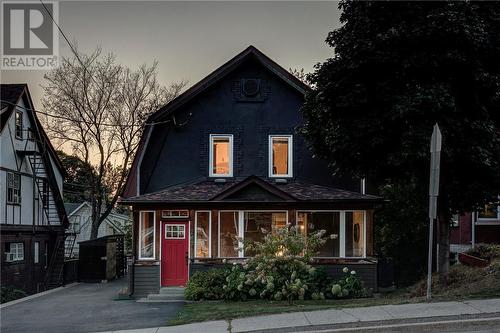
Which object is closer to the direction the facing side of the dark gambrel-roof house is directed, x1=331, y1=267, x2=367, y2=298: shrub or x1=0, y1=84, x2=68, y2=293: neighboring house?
the shrub

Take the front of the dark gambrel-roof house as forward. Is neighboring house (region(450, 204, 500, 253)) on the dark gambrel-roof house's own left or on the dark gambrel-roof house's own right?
on the dark gambrel-roof house's own left

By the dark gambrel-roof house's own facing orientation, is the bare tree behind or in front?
behind

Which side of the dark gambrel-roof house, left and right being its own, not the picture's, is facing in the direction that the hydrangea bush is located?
front

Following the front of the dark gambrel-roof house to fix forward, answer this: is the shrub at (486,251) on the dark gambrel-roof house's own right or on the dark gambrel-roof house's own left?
on the dark gambrel-roof house's own left

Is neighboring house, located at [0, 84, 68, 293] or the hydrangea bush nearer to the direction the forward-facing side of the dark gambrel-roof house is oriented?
the hydrangea bush

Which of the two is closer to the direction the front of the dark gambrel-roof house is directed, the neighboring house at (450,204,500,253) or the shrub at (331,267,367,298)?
the shrub

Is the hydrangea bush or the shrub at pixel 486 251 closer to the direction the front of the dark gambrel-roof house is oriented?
the hydrangea bush

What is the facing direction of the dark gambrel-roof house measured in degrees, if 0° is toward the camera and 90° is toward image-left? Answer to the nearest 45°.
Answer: approximately 0°

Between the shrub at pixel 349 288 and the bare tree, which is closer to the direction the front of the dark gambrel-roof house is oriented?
the shrub
